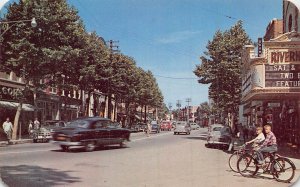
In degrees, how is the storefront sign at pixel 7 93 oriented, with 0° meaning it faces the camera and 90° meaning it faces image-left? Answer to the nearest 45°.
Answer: approximately 315°

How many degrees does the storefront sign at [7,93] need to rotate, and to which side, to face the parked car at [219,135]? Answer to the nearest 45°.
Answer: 0° — it already faces it

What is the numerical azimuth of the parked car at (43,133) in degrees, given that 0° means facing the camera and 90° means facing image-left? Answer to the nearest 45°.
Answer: approximately 45°

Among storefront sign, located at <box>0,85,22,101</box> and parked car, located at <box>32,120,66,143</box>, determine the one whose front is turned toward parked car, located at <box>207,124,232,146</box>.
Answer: the storefront sign

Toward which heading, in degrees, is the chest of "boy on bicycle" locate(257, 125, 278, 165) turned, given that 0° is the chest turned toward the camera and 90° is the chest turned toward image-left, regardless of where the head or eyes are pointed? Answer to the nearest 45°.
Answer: approximately 90°

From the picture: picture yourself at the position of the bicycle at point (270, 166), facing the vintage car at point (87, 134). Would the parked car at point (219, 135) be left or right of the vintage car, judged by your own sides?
right

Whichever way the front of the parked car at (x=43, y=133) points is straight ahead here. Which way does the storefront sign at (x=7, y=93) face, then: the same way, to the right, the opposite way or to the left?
to the left

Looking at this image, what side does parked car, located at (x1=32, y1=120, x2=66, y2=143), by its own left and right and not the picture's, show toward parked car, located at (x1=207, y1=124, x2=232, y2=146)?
left

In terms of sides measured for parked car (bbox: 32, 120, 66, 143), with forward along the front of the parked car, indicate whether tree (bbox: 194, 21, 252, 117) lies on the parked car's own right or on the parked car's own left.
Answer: on the parked car's own left

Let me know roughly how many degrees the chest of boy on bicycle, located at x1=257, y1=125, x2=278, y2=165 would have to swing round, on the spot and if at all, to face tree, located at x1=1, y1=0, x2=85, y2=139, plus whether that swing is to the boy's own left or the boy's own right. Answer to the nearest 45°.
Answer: approximately 45° to the boy's own right
